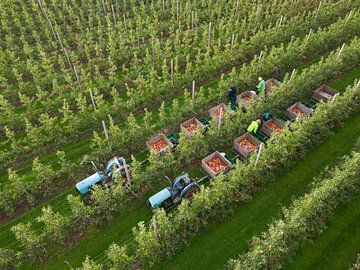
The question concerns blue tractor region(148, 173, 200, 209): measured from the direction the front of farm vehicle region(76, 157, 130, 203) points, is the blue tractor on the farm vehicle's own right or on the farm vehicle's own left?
on the farm vehicle's own left

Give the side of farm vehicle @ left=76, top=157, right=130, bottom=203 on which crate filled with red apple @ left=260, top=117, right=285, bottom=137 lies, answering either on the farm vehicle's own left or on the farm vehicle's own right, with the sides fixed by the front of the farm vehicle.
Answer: on the farm vehicle's own left

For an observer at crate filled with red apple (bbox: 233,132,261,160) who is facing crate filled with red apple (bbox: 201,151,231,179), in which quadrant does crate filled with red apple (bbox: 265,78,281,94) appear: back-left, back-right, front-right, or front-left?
back-right

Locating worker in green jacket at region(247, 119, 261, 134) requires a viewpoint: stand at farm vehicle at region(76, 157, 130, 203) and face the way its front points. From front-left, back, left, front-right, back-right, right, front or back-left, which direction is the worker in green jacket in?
back-left

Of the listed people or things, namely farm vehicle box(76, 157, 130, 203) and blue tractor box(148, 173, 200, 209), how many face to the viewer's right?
0

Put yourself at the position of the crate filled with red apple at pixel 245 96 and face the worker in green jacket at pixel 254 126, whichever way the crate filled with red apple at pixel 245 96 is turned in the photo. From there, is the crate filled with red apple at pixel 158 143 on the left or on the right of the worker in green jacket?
right

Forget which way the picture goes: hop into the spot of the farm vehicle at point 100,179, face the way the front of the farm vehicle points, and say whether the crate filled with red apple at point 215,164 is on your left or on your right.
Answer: on your left

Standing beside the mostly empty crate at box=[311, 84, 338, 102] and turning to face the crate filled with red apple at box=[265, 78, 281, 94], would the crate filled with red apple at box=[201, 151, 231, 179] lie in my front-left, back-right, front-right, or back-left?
front-left

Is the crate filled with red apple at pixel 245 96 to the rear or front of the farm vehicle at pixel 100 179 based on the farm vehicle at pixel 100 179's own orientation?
to the rear

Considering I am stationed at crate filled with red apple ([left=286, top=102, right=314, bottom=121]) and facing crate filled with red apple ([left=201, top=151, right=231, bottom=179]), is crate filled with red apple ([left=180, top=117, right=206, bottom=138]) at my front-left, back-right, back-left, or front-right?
front-right

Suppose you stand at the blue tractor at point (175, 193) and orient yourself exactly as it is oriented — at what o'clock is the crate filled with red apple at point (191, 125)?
The crate filled with red apple is roughly at 5 o'clock from the blue tractor.

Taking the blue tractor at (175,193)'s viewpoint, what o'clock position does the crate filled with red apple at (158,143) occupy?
The crate filled with red apple is roughly at 4 o'clock from the blue tractor.

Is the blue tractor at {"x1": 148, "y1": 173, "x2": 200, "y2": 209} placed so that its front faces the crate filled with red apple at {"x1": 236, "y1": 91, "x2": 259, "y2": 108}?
no

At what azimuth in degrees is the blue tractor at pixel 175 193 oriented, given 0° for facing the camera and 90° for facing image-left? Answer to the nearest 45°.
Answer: approximately 45°

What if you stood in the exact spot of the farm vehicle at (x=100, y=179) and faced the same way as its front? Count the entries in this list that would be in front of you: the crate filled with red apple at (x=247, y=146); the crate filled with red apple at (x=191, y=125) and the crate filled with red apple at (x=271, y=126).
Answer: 0

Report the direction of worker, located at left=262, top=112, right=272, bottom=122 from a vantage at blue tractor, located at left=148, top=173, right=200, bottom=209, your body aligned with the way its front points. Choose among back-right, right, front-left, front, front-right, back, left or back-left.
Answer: back

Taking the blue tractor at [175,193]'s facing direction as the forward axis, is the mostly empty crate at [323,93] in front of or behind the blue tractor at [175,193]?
behind

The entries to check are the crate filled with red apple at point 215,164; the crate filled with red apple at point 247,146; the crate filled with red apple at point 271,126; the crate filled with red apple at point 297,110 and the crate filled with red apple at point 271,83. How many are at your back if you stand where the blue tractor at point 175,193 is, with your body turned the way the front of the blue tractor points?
5

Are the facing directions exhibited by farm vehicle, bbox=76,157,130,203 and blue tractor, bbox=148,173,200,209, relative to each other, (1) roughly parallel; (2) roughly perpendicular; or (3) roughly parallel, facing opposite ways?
roughly parallel
